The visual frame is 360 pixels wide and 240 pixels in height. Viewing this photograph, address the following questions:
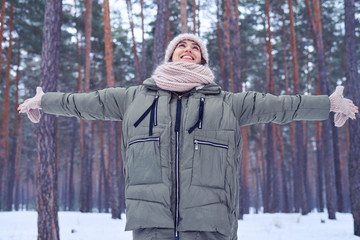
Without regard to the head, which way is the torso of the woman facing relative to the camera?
toward the camera

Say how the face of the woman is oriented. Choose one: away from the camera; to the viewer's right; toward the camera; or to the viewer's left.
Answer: toward the camera
